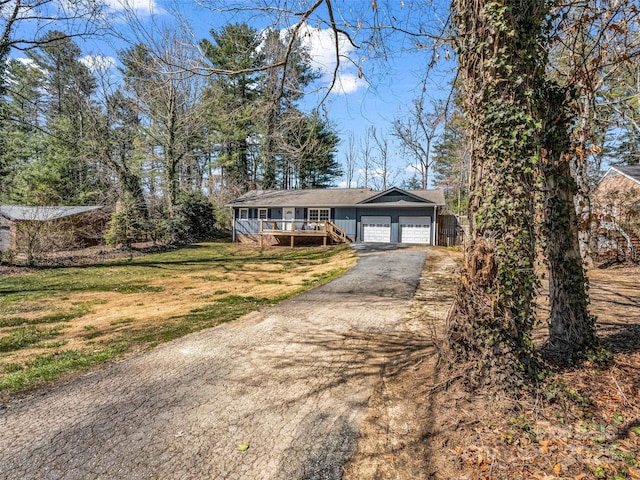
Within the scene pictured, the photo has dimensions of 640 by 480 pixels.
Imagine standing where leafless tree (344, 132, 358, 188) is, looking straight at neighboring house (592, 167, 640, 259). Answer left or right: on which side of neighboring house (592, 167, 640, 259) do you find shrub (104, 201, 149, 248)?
right

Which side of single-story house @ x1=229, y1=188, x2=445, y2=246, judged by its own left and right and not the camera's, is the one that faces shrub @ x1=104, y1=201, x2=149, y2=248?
right

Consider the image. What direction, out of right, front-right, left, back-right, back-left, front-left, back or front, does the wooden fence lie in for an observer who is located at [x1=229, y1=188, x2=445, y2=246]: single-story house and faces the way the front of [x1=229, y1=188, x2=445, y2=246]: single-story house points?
left

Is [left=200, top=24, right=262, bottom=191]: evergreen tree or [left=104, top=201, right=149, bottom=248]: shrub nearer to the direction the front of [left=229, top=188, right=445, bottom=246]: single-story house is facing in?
the shrub

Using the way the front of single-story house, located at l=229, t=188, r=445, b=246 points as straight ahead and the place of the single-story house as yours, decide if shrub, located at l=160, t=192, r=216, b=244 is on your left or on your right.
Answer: on your right

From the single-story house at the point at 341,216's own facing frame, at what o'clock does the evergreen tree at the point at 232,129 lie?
The evergreen tree is roughly at 4 o'clock from the single-story house.

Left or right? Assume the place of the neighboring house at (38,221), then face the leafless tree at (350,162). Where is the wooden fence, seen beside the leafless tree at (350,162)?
right

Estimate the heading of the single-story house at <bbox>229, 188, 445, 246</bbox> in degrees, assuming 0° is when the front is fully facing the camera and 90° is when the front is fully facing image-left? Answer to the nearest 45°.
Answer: approximately 0°

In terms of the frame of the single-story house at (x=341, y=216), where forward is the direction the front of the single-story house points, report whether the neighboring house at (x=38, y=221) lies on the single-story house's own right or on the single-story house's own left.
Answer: on the single-story house's own right

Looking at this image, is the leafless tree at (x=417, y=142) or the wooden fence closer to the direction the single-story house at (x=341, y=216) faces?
the wooden fence
